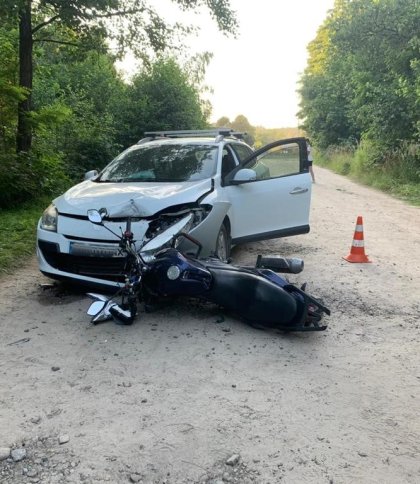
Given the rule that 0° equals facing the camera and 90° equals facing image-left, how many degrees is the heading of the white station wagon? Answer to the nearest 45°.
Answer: approximately 45°

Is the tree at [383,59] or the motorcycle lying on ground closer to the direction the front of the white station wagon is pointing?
the motorcycle lying on ground

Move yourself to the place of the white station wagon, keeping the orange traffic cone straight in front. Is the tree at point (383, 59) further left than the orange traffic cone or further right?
left

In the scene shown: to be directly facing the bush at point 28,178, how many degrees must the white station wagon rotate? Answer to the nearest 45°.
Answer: approximately 90° to its right

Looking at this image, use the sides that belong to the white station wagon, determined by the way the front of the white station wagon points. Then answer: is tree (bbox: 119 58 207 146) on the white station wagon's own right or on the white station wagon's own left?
on the white station wagon's own right

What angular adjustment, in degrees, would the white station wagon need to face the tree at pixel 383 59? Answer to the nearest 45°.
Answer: approximately 180°

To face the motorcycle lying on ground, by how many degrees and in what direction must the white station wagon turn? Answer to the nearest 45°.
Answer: approximately 45° to its left

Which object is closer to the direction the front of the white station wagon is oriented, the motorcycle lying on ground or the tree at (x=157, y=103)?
the motorcycle lying on ground

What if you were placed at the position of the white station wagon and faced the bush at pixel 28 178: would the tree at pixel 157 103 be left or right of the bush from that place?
right
